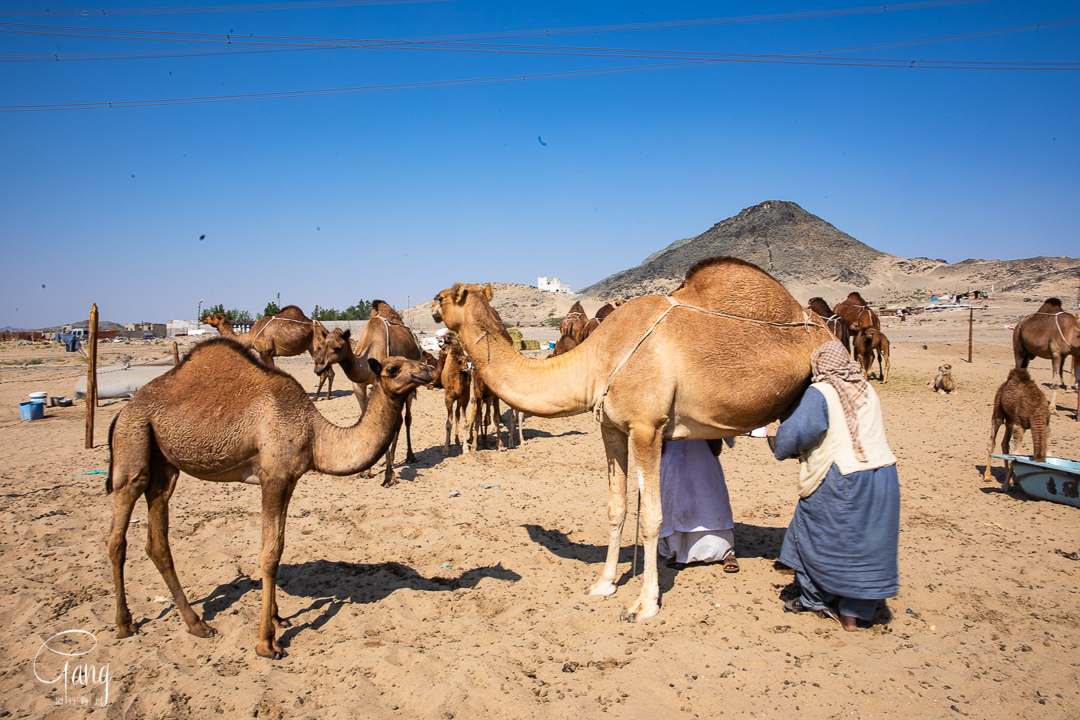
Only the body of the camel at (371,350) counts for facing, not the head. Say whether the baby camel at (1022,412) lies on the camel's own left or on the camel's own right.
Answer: on the camel's own left

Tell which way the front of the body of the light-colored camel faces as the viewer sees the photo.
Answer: to the viewer's left

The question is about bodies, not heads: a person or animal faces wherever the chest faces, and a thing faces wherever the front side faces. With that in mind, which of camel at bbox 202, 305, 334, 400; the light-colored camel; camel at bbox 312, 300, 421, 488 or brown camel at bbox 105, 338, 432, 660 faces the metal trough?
the brown camel

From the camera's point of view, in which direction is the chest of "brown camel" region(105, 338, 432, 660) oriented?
to the viewer's right

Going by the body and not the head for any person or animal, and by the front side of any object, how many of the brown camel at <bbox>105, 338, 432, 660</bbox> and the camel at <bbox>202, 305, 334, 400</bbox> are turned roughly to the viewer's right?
1

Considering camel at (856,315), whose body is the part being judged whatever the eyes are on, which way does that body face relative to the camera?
to the viewer's left

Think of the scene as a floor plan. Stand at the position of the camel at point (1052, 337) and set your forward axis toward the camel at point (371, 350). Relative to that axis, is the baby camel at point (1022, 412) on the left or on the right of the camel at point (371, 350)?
left

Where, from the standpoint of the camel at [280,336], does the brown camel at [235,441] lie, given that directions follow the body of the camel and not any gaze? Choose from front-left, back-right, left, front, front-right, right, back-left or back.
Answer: left

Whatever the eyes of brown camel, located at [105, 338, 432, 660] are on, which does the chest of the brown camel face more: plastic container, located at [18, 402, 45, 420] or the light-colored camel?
the light-colored camel

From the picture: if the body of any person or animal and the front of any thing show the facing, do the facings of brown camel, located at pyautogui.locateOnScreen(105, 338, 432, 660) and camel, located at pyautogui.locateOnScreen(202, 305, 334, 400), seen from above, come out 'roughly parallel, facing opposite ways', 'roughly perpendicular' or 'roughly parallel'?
roughly parallel, facing opposite ways

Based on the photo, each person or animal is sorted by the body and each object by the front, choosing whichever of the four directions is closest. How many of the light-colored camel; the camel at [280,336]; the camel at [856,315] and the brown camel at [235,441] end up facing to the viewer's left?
3

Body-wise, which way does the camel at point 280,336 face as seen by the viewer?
to the viewer's left

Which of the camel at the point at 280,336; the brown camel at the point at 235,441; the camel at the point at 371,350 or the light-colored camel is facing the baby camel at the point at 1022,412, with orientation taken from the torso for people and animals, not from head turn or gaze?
the brown camel

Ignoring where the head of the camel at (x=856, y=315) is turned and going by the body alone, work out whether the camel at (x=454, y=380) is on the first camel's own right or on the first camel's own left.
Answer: on the first camel's own left

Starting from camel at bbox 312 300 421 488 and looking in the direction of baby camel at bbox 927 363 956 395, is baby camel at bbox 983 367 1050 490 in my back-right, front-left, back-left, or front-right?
front-right

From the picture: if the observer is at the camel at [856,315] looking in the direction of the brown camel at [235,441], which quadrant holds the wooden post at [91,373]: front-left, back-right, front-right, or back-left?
front-right

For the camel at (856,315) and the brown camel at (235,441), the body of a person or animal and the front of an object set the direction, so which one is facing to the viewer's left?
the camel
